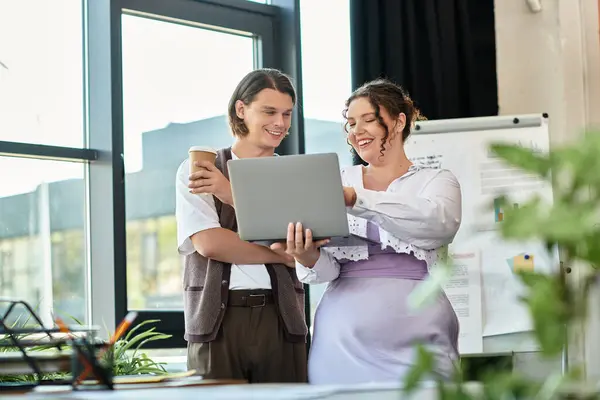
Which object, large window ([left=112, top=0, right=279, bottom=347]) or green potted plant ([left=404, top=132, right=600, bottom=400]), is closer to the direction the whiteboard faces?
the green potted plant

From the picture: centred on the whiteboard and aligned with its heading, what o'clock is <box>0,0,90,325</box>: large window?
The large window is roughly at 2 o'clock from the whiteboard.

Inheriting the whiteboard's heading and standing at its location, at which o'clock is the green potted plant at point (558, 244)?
The green potted plant is roughly at 12 o'clock from the whiteboard.

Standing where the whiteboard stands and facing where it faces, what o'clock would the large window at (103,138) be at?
The large window is roughly at 2 o'clock from the whiteboard.

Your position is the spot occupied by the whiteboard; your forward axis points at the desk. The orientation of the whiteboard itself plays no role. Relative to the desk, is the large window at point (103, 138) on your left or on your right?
right

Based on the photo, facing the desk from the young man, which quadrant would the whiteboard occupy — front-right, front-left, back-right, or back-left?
back-left

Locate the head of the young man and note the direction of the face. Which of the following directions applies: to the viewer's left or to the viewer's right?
to the viewer's right

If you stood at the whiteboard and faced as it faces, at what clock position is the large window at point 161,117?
The large window is roughly at 2 o'clock from the whiteboard.

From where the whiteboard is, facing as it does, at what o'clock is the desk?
The desk is roughly at 12 o'clock from the whiteboard.

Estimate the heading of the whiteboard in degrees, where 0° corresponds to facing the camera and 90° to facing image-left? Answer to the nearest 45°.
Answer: approximately 0°

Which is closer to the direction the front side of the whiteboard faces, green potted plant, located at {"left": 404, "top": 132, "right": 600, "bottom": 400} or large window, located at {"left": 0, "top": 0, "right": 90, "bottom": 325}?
the green potted plant

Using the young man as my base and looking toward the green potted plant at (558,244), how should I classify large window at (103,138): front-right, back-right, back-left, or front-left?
back-right

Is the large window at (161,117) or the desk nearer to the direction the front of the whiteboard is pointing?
the desk
